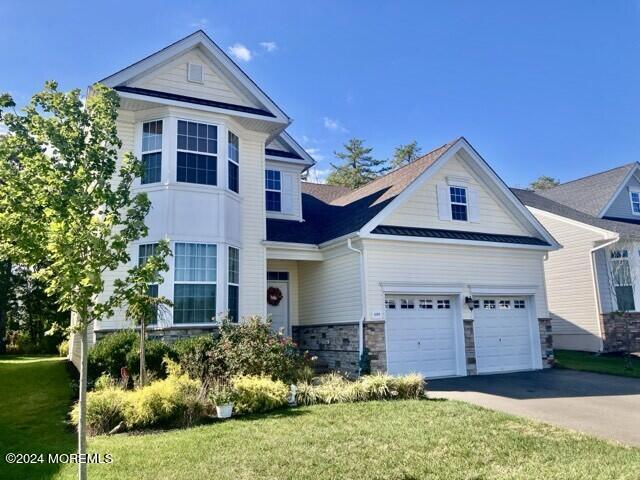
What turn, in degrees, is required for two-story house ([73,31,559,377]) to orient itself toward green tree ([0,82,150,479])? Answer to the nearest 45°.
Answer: approximately 45° to its right

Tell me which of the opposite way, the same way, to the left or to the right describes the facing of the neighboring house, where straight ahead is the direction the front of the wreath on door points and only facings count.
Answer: the same way

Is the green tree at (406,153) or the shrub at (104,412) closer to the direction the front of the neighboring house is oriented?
the shrub

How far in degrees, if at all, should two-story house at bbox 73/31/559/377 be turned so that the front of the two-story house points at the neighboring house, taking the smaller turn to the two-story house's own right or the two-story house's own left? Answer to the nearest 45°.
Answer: approximately 90° to the two-story house's own left

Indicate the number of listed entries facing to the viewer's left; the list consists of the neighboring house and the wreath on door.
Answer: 0

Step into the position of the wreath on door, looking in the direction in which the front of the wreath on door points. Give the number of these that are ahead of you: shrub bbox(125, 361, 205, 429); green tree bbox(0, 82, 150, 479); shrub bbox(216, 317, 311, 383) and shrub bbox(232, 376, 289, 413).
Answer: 4

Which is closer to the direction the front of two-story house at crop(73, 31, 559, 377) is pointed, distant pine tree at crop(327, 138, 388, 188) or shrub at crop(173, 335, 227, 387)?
the shrub

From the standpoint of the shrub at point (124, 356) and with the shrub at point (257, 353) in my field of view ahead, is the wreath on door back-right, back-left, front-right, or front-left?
front-left

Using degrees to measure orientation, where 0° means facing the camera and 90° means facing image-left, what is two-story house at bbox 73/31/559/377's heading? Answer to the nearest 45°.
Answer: approximately 315°

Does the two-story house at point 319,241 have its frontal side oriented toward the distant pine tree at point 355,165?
no

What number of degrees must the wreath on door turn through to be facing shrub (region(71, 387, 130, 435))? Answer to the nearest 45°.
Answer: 0° — it already faces it

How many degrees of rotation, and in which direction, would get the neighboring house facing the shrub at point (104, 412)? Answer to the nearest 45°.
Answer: approximately 90° to its right

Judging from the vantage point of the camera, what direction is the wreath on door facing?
facing the viewer

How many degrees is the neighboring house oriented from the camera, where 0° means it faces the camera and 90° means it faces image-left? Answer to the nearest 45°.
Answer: approximately 315°

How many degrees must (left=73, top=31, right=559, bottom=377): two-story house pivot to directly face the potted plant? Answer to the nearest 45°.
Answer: approximately 45° to its right

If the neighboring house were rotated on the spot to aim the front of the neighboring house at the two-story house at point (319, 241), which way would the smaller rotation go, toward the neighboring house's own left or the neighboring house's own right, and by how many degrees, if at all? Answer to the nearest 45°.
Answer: approximately 90° to the neighboring house's own right

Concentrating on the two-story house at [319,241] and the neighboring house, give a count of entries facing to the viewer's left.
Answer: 0

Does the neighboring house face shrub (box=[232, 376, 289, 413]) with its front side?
no
